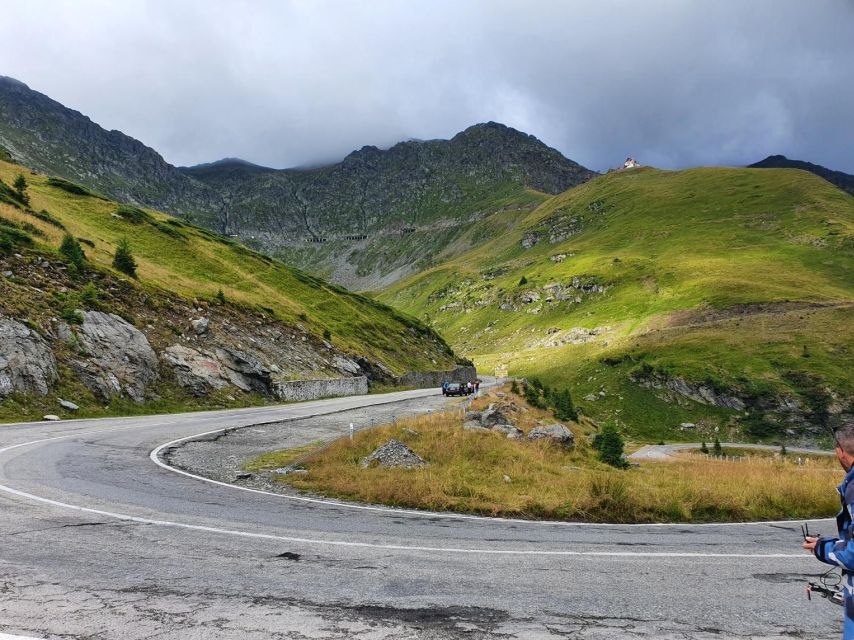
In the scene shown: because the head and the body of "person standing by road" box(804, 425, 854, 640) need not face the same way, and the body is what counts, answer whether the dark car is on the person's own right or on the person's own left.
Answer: on the person's own right

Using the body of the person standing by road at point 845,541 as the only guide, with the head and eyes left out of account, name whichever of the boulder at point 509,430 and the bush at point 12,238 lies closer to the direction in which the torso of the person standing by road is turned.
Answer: the bush

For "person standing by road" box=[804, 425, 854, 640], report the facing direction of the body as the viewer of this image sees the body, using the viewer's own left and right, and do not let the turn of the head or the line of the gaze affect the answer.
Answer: facing to the left of the viewer

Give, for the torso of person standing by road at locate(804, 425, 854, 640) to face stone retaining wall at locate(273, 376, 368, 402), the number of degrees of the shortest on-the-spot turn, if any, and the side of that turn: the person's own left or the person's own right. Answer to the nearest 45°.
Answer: approximately 45° to the person's own right
